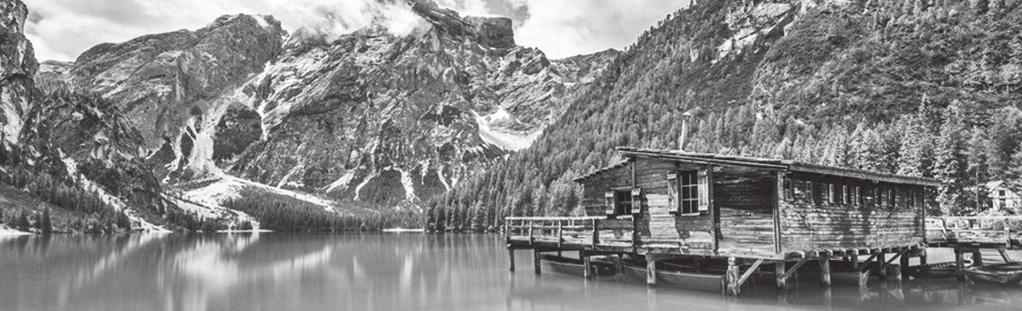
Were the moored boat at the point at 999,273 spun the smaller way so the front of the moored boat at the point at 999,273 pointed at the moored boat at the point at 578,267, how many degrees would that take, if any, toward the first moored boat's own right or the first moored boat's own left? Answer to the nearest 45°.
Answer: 0° — it already faces it

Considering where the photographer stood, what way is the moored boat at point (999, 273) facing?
facing to the left of the viewer

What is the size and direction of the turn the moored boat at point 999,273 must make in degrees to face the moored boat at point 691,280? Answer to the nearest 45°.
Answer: approximately 45° to its left

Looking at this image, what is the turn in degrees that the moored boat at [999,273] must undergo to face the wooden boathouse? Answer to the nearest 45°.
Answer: approximately 45° to its left
